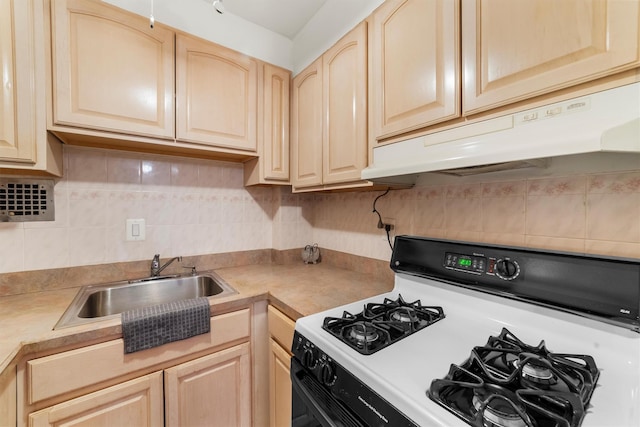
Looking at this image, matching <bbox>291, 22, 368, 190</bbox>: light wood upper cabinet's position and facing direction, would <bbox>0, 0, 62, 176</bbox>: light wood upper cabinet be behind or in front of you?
in front

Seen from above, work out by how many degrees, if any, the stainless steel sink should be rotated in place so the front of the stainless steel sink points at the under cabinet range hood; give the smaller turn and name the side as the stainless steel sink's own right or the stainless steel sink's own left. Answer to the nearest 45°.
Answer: approximately 45° to the stainless steel sink's own left

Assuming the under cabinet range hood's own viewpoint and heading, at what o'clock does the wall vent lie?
The wall vent is roughly at 1 o'clock from the under cabinet range hood.

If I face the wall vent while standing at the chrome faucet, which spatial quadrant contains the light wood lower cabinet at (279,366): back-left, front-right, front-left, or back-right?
back-left

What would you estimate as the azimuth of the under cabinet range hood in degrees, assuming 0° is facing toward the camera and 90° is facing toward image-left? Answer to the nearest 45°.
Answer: approximately 45°

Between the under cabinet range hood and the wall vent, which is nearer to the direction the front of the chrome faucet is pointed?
the under cabinet range hood

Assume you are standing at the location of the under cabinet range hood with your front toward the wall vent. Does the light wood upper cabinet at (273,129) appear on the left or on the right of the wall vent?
right

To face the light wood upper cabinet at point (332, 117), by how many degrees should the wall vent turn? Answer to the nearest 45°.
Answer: approximately 45° to its left

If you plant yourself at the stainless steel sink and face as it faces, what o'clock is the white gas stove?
The white gas stove is roughly at 11 o'clock from the stainless steel sink.
